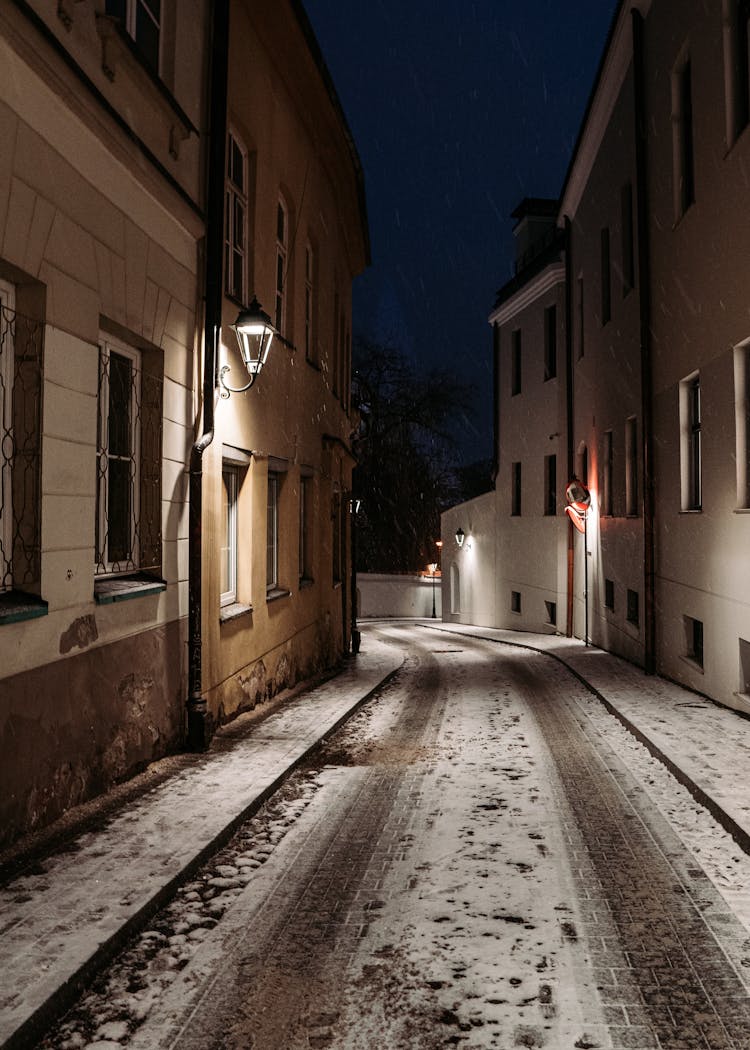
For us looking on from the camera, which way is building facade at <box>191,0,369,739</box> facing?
facing to the right of the viewer

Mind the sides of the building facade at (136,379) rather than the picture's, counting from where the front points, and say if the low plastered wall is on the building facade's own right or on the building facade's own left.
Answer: on the building facade's own left

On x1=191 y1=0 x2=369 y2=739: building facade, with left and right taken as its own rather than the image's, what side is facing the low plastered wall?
left

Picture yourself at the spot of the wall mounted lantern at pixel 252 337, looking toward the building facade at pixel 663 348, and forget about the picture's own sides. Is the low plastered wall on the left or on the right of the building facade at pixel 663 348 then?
left

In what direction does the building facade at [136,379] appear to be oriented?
to the viewer's right
